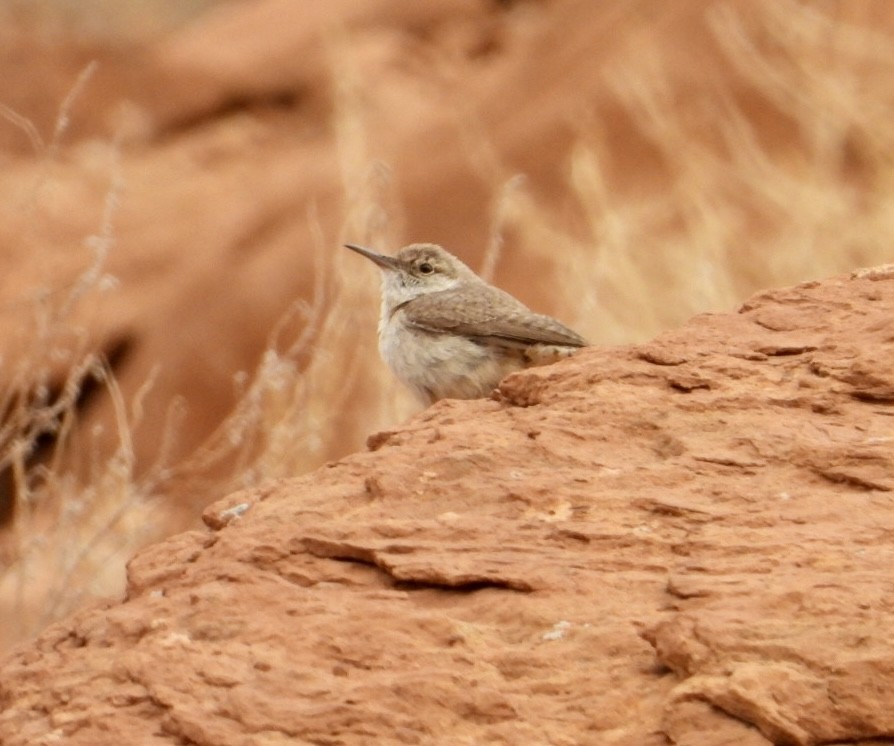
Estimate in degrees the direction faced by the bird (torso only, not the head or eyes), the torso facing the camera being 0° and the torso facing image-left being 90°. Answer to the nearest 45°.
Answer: approximately 90°
